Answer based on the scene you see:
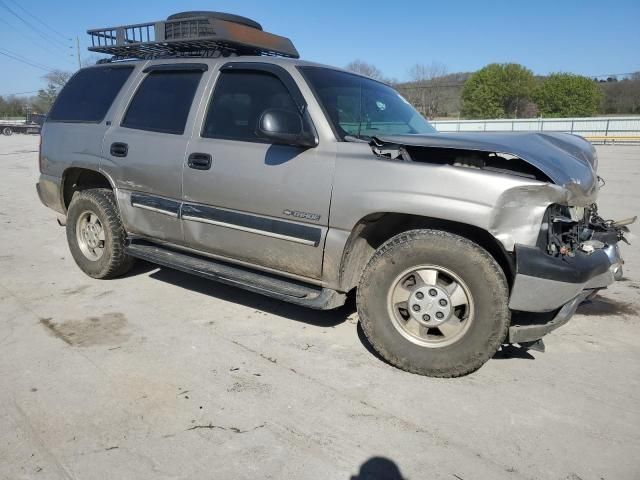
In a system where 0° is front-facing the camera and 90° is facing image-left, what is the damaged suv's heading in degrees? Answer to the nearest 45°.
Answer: approximately 315°
